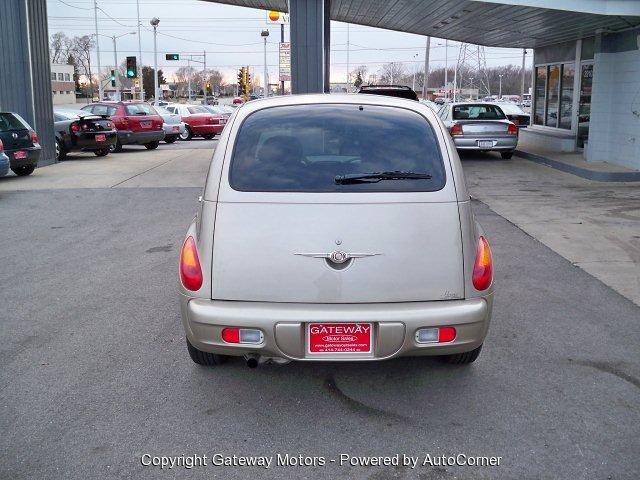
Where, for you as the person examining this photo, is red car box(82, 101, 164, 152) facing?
facing away from the viewer and to the left of the viewer

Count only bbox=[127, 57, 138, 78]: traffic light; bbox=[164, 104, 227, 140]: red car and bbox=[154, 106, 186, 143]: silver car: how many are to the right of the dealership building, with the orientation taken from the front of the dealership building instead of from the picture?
3

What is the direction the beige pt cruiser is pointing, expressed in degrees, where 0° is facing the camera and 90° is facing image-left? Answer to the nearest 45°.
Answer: approximately 180°

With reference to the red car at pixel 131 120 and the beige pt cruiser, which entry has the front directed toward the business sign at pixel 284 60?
the beige pt cruiser

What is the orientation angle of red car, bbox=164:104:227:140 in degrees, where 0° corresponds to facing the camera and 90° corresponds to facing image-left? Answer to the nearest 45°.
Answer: approximately 135°

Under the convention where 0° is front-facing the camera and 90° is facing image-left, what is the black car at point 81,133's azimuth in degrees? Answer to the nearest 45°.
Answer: approximately 135°

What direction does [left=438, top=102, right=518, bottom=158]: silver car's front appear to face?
away from the camera
